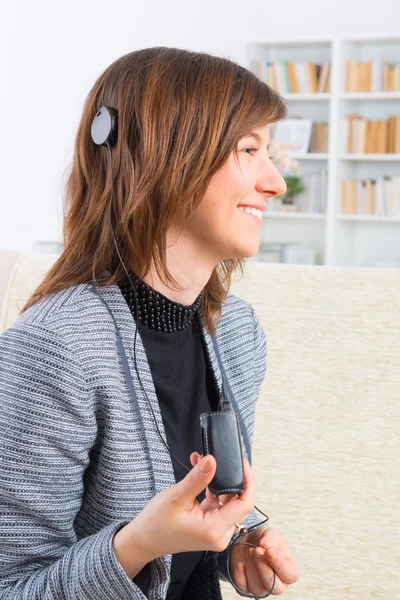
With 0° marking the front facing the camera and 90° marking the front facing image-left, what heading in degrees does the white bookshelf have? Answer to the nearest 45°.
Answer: approximately 0°

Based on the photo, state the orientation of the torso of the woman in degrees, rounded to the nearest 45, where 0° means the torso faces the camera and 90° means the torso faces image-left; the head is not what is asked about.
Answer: approximately 315°

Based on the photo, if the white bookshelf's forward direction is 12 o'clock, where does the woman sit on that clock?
The woman is roughly at 12 o'clock from the white bookshelf.

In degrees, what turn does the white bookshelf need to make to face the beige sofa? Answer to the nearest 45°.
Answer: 0° — it already faces it

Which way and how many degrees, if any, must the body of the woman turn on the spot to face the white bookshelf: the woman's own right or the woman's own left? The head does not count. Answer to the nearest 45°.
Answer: approximately 135° to the woman's own left

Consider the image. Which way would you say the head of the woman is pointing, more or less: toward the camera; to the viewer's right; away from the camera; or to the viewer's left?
to the viewer's right
